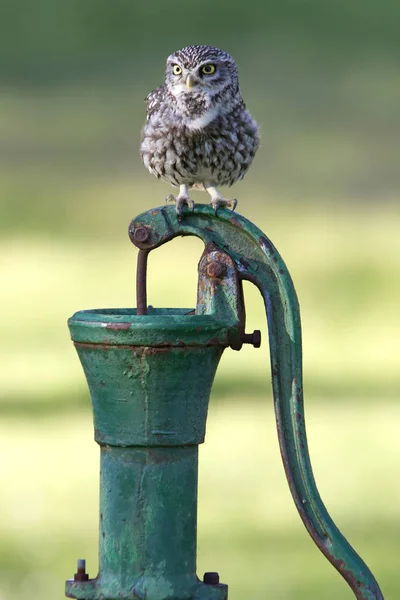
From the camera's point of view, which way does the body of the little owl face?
toward the camera
